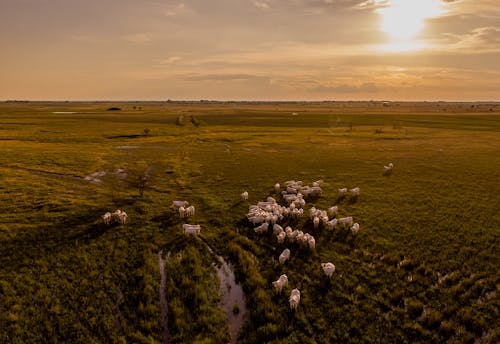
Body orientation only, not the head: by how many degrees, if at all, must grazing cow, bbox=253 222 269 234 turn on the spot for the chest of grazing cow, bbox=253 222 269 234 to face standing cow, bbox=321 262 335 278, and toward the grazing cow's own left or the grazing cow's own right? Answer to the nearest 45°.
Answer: approximately 135° to the grazing cow's own left

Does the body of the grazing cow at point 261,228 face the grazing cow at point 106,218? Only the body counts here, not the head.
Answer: yes

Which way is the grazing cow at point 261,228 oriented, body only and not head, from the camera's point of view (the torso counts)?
to the viewer's left

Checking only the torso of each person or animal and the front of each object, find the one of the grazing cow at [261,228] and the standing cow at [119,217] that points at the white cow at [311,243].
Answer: the standing cow at [119,217]

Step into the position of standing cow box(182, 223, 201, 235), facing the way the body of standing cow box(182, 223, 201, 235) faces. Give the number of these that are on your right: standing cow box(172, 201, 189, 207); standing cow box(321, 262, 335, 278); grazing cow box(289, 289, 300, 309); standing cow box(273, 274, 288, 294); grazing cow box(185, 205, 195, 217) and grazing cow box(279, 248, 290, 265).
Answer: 2

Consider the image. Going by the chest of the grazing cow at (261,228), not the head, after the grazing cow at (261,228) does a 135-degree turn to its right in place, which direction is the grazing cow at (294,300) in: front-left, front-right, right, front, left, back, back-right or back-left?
back-right

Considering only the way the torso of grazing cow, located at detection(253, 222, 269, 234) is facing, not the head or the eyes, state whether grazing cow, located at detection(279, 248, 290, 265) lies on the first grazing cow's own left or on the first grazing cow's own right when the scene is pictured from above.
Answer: on the first grazing cow's own left

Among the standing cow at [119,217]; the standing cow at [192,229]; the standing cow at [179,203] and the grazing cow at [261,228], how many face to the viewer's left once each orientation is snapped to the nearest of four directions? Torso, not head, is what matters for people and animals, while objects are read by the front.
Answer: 2

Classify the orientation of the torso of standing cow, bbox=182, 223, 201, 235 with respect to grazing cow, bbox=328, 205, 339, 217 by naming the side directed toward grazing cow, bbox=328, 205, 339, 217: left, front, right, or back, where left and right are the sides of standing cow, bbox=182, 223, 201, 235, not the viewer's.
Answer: back
